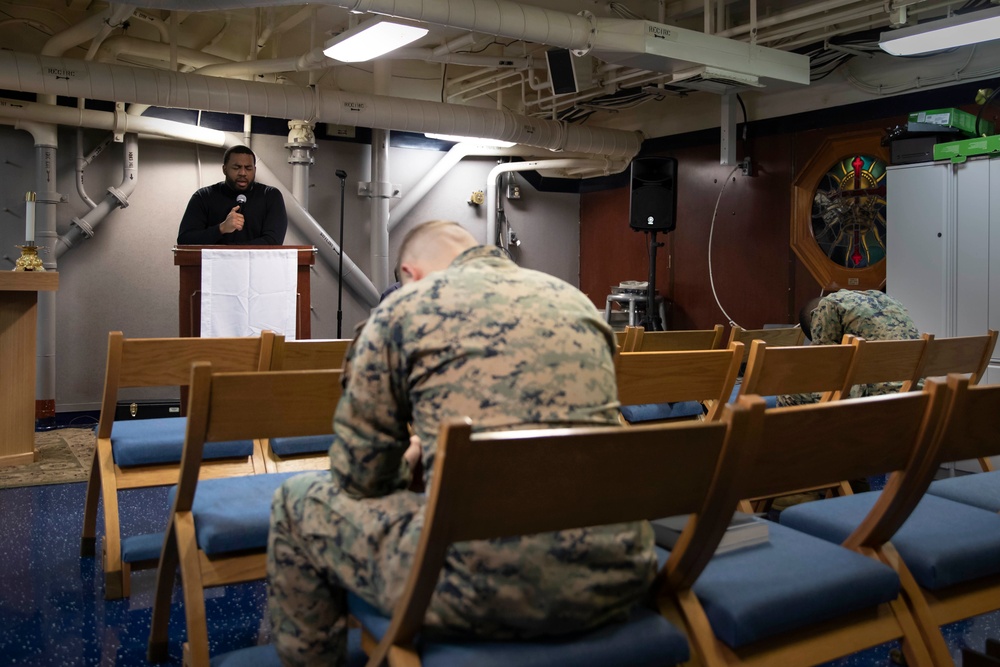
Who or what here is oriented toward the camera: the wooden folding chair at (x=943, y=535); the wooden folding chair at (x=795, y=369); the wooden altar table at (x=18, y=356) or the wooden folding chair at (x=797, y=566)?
the wooden altar table

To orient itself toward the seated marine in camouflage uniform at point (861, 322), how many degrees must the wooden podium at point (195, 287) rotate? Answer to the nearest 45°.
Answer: approximately 45° to its left

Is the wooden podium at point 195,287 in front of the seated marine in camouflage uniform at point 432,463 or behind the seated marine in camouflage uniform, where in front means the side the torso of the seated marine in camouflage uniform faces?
in front

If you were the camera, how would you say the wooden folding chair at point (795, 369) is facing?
facing away from the viewer and to the left of the viewer

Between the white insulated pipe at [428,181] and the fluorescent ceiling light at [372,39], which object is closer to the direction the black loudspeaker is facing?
the fluorescent ceiling light

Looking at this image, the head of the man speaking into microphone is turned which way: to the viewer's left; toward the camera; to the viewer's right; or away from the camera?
toward the camera

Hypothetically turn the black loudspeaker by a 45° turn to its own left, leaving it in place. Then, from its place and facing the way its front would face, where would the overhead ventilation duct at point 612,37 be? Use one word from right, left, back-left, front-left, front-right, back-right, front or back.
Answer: front-right

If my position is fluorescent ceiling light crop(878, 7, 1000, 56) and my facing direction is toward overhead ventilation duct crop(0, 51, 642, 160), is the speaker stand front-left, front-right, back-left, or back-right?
front-right

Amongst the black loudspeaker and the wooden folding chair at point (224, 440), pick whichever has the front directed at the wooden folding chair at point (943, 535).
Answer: the black loudspeaker

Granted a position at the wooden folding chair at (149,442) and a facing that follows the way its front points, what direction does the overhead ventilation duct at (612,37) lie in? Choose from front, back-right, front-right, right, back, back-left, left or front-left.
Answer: right

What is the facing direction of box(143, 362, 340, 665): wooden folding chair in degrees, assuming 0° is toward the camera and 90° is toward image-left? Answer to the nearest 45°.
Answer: approximately 135°

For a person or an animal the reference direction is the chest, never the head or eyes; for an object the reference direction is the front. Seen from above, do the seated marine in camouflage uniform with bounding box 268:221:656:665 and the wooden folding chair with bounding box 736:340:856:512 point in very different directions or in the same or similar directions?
same or similar directions

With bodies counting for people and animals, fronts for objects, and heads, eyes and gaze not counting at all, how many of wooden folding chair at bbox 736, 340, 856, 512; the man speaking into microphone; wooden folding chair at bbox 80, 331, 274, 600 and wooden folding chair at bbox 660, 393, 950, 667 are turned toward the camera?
1

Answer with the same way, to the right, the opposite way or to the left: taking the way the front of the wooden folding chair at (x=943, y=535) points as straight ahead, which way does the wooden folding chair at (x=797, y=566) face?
the same way
